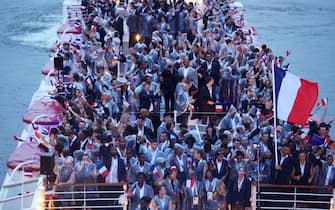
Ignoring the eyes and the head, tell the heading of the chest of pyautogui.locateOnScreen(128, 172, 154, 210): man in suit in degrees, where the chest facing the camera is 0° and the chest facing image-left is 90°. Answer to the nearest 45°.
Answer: approximately 0°

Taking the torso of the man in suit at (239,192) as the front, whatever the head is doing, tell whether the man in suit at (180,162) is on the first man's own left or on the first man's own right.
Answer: on the first man's own right

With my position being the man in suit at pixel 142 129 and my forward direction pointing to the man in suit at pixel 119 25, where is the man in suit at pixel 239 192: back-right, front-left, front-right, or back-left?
back-right
